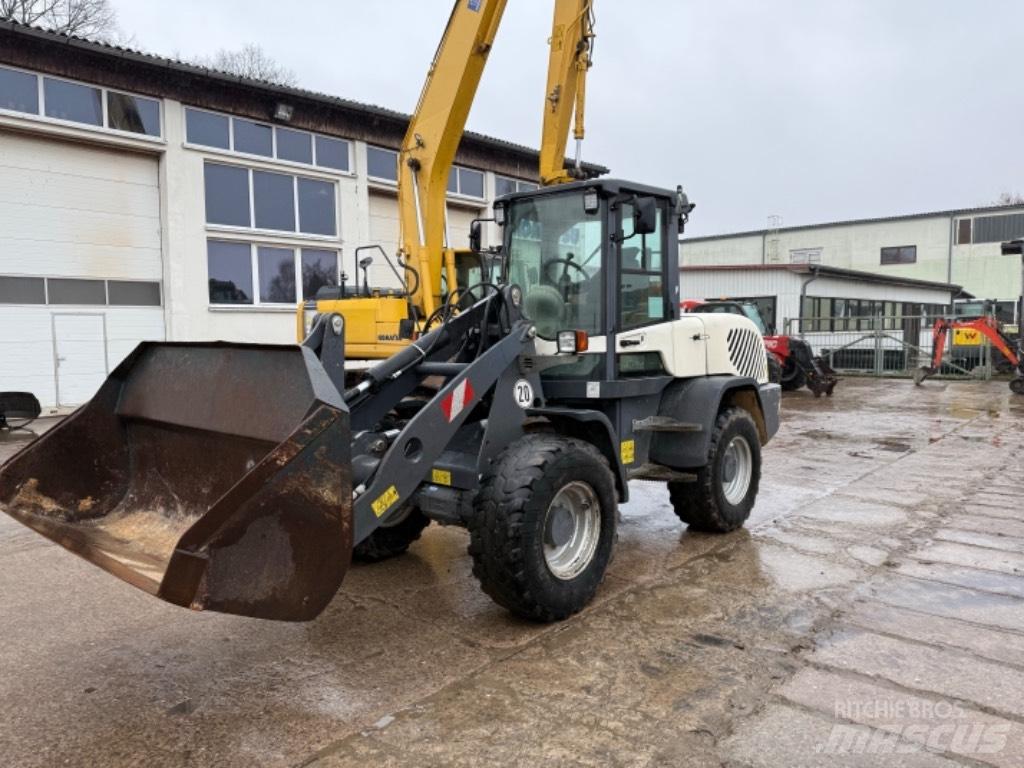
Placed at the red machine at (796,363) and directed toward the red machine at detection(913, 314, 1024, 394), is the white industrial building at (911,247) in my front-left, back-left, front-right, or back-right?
front-left

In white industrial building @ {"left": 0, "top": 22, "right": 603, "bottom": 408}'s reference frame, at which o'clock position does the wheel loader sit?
The wheel loader is roughly at 1 o'clock from the white industrial building.

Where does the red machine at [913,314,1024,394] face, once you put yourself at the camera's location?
facing to the left of the viewer

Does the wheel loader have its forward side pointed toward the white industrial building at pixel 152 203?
no

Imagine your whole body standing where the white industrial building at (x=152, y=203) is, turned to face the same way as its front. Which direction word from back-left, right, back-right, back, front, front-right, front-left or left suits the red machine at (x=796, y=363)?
front-left

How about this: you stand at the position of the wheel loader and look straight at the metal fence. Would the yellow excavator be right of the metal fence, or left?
left

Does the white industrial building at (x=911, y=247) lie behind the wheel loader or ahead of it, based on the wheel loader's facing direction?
behind

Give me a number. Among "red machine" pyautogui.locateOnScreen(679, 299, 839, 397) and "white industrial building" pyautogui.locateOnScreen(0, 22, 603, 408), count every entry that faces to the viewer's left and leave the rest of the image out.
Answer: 0

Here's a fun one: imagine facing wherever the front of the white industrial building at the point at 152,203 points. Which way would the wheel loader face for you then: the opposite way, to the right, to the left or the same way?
to the right

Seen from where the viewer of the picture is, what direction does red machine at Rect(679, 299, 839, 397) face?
facing the viewer and to the right of the viewer

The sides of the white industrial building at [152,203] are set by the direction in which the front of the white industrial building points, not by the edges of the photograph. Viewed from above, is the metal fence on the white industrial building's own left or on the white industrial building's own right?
on the white industrial building's own left

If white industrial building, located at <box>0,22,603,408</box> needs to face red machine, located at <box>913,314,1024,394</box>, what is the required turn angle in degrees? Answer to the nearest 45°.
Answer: approximately 45° to its left

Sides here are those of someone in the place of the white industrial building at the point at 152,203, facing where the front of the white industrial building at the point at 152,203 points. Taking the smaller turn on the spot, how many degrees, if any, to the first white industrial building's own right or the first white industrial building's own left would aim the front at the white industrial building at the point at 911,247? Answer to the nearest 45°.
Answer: approximately 90° to the first white industrial building's own left

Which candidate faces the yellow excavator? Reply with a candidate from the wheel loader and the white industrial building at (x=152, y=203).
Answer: the white industrial building

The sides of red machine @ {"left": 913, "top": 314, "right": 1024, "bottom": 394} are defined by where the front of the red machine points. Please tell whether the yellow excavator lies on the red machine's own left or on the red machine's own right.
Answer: on the red machine's own left

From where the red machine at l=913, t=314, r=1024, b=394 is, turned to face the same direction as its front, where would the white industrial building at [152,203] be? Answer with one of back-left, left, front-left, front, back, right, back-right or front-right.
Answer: front-left

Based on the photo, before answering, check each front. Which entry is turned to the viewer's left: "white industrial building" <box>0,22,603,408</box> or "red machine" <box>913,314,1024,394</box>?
the red machine

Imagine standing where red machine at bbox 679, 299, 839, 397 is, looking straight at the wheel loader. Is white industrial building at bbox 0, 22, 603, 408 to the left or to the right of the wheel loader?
right

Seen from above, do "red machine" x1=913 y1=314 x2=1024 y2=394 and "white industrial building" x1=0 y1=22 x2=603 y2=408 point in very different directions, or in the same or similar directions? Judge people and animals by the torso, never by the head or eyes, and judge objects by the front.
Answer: very different directions
